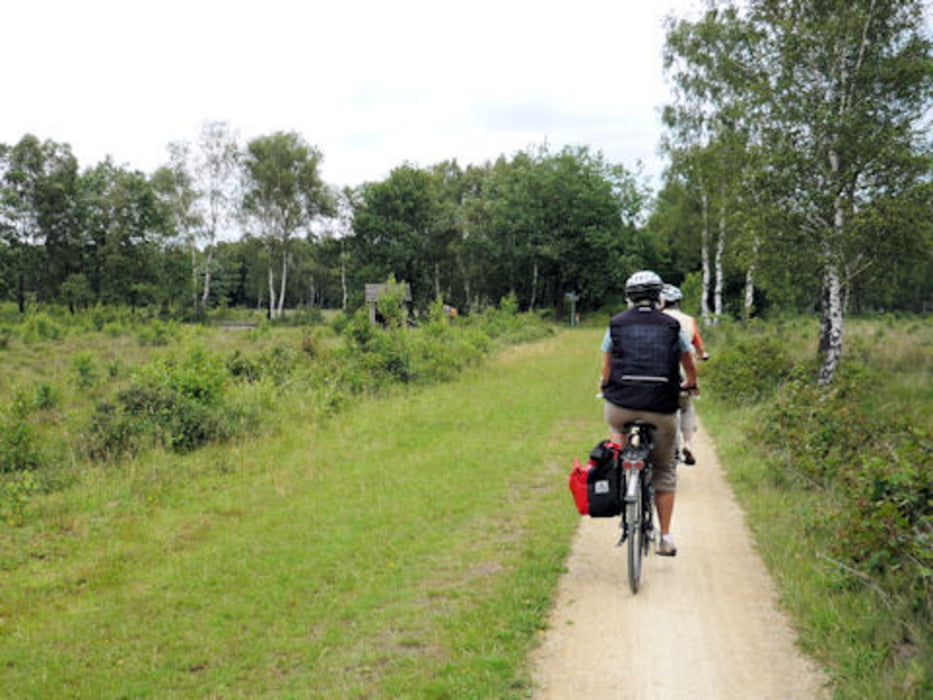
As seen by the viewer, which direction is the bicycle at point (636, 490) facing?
away from the camera

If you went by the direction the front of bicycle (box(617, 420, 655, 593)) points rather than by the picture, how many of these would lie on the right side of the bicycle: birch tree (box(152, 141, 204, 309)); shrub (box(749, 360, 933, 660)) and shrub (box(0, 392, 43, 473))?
1

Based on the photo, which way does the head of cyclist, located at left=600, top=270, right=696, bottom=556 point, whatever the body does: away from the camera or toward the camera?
away from the camera

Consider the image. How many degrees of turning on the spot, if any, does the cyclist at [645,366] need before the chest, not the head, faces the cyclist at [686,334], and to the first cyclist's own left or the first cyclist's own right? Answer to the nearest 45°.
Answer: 0° — they already face them

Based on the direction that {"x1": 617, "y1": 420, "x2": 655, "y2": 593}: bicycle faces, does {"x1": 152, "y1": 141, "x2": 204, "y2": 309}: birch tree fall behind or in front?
in front

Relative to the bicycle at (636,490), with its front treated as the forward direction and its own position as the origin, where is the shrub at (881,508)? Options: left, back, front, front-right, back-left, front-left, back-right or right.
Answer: right

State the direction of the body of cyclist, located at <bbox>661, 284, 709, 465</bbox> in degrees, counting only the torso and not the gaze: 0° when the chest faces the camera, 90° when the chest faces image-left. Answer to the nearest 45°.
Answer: approximately 180°

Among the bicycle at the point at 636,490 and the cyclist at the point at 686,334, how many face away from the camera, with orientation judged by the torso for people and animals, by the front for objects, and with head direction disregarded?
2

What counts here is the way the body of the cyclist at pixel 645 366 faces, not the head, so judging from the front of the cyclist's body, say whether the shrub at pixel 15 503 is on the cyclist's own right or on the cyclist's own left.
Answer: on the cyclist's own left

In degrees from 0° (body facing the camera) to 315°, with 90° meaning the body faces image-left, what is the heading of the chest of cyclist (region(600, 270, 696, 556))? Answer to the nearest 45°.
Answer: approximately 180°

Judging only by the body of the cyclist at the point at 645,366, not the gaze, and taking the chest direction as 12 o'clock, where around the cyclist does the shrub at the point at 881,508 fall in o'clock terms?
The shrub is roughly at 3 o'clock from the cyclist.
